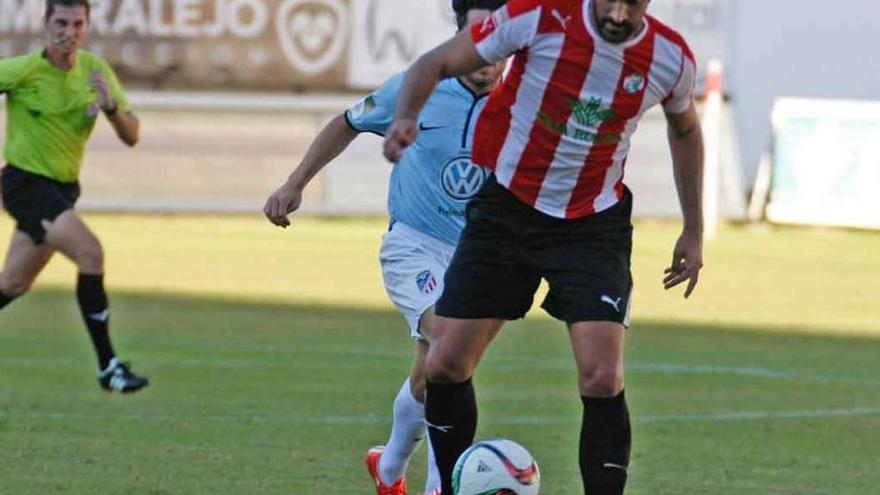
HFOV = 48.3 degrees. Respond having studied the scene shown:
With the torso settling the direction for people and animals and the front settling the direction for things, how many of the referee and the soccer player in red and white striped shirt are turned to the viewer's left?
0

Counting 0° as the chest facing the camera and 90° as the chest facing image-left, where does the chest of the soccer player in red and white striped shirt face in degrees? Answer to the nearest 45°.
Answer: approximately 0°

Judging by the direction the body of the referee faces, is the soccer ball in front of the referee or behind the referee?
in front
